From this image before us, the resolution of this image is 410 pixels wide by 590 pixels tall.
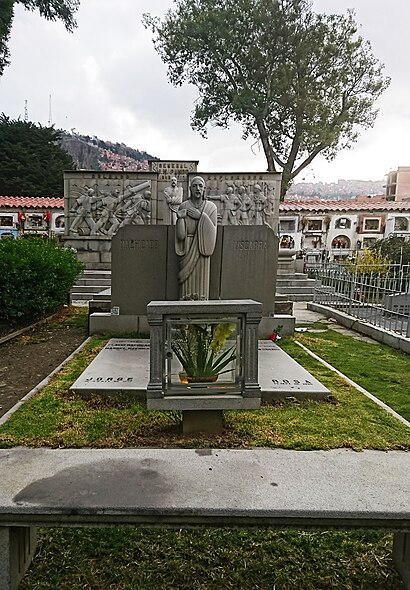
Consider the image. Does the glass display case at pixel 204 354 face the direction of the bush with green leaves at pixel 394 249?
no

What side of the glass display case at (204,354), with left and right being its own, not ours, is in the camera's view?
front

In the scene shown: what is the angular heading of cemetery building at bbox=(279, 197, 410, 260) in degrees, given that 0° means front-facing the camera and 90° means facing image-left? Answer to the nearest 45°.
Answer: approximately 0°

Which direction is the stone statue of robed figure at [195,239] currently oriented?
toward the camera

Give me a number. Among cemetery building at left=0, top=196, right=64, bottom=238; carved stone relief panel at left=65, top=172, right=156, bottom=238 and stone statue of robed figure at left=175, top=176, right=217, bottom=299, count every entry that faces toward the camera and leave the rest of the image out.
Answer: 3

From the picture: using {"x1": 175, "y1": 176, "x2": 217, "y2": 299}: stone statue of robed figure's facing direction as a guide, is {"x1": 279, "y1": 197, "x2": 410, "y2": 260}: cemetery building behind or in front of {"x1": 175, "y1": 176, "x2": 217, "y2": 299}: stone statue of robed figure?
behind

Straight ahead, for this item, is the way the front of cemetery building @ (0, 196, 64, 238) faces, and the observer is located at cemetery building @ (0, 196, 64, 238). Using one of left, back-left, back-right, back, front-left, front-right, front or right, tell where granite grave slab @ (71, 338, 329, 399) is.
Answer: front

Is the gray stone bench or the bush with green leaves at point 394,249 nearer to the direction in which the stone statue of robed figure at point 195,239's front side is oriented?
the gray stone bench

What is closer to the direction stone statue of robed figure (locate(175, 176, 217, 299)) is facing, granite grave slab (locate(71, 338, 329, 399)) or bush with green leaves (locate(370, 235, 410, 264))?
the granite grave slab

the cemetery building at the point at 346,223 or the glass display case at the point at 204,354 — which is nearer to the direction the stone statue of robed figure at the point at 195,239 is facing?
the glass display case

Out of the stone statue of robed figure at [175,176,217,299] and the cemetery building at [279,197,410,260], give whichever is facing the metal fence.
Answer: the cemetery building

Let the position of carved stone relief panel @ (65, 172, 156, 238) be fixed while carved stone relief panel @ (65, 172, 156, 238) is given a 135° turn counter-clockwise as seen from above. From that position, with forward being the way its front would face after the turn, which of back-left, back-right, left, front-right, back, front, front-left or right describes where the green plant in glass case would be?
back-right

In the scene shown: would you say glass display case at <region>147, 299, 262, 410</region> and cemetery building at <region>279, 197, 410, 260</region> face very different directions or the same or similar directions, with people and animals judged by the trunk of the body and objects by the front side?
same or similar directions

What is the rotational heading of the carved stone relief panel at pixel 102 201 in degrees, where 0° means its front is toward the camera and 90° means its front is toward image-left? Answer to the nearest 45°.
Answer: approximately 0°

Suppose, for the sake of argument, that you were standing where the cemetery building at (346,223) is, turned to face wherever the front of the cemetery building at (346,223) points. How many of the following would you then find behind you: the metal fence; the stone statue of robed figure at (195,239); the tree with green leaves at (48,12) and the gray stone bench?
0

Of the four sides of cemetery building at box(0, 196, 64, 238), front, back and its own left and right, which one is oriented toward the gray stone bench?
front

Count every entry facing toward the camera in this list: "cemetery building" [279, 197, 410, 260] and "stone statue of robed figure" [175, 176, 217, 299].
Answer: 2

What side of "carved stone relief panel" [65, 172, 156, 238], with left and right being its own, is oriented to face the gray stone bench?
front

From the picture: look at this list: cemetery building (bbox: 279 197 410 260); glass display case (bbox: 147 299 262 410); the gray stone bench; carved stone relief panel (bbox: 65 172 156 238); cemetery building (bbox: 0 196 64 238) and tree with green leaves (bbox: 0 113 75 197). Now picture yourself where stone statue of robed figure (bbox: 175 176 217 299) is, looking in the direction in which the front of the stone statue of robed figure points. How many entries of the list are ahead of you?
2

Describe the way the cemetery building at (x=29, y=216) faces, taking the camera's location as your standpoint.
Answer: facing the viewer
